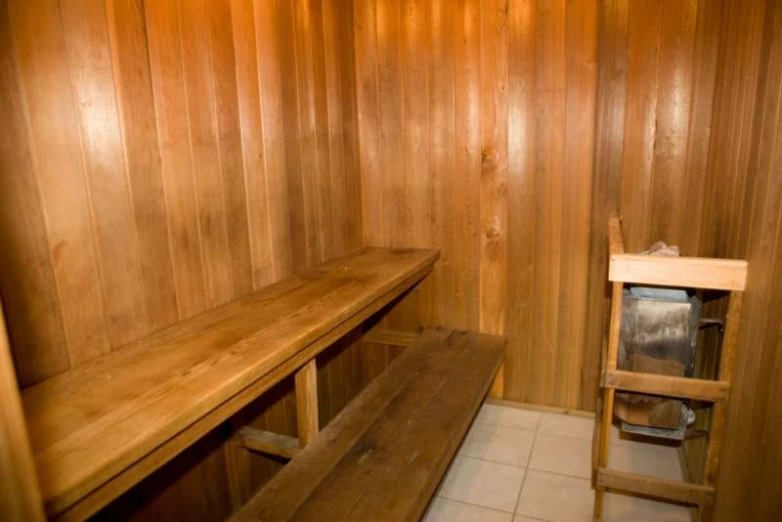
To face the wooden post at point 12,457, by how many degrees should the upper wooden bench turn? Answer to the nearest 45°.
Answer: approximately 45° to its right

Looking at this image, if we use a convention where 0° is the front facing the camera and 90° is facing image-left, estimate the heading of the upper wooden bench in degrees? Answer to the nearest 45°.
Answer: approximately 315°
